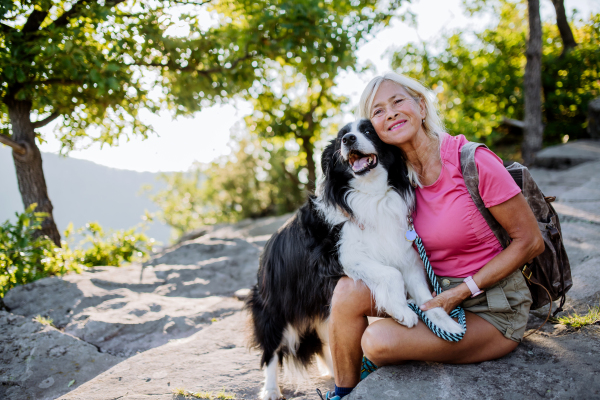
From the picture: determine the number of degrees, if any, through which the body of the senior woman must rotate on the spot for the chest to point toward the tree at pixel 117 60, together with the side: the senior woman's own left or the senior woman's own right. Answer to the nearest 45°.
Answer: approximately 90° to the senior woman's own right

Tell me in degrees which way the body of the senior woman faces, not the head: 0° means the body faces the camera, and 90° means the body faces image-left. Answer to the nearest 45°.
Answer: approximately 45°

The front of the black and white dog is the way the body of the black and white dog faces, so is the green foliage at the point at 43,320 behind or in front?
behind

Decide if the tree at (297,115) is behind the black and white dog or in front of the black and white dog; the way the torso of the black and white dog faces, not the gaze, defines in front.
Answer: behind

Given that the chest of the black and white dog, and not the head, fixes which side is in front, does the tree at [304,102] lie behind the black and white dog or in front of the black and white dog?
behind
